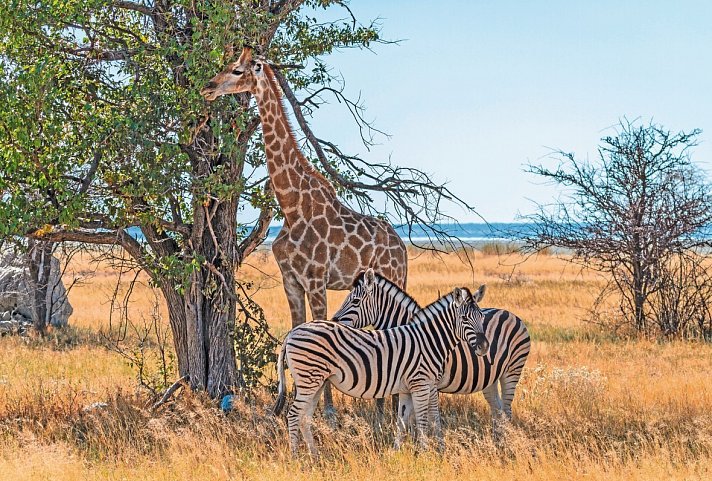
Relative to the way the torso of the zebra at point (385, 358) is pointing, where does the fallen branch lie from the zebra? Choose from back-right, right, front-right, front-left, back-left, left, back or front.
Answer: back-left

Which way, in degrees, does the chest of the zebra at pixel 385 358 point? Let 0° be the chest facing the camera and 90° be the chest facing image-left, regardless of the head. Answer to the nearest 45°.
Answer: approximately 270°

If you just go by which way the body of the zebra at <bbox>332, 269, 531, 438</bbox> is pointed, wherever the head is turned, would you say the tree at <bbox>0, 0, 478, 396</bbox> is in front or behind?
in front

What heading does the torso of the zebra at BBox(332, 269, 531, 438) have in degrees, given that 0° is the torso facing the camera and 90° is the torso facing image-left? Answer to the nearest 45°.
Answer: approximately 90°

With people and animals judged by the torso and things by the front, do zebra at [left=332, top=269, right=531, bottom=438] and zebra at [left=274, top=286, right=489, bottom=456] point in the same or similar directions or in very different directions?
very different directions

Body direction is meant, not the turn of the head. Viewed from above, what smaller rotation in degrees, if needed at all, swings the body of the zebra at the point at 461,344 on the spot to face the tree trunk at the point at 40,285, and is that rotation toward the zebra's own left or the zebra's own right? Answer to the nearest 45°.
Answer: approximately 45° to the zebra's own right

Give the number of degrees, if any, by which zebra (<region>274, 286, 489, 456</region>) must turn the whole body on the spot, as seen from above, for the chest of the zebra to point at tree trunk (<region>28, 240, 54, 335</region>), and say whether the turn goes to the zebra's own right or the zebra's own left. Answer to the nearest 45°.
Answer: approximately 135° to the zebra's own left

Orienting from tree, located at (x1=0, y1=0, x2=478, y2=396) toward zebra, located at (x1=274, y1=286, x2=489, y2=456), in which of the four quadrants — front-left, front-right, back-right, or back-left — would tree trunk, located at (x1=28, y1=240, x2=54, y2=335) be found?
back-left

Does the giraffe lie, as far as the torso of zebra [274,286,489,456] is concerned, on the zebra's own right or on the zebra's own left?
on the zebra's own left

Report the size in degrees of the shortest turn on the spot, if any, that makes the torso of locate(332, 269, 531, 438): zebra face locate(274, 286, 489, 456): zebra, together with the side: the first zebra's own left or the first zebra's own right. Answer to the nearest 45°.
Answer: approximately 45° to the first zebra's own left

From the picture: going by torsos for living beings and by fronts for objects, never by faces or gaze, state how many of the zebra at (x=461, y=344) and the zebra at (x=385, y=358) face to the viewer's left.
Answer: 1
